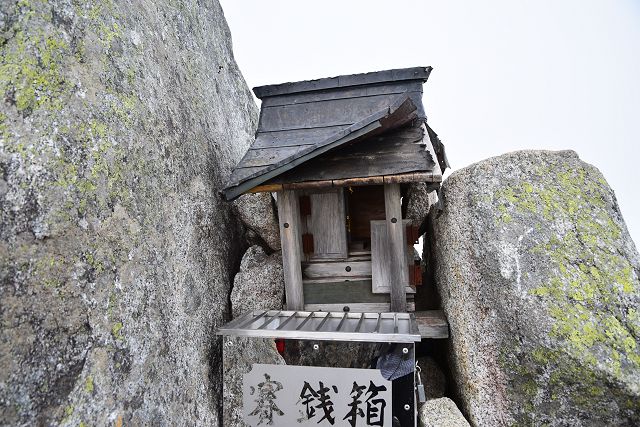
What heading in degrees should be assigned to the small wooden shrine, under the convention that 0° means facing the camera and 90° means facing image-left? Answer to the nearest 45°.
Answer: approximately 0°

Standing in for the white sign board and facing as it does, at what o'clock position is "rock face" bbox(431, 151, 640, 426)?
The rock face is roughly at 9 o'clock from the white sign board.

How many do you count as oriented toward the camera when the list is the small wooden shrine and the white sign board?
2

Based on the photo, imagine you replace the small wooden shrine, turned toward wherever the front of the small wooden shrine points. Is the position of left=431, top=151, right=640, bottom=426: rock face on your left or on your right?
on your left

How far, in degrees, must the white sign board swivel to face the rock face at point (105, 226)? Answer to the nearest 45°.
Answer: approximately 90° to its right

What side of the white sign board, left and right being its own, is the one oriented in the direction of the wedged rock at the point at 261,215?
back
